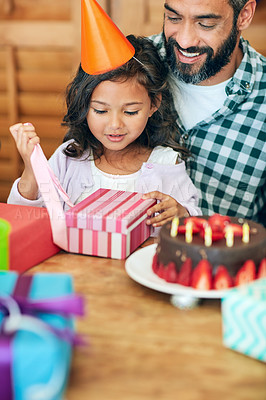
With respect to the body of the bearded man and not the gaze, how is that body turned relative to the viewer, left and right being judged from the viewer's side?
facing the viewer and to the left of the viewer

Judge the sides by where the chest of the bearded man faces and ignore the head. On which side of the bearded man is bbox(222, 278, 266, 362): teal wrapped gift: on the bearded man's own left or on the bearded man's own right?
on the bearded man's own left

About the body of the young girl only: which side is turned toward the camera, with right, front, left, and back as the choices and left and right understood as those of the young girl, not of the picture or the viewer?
front

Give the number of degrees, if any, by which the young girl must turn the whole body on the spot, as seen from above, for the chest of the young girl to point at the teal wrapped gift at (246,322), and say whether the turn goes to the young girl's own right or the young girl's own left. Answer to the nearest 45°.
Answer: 0° — they already face it

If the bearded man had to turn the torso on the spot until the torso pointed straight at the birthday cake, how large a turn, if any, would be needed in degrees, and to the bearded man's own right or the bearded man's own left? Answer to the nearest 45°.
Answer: approximately 45° to the bearded man's own left

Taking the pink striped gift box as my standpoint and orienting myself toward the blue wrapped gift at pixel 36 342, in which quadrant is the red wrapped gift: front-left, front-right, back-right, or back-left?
front-right

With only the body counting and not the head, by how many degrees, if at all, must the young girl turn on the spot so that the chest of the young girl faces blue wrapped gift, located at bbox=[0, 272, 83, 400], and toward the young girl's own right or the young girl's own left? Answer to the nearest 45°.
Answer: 0° — they already face it

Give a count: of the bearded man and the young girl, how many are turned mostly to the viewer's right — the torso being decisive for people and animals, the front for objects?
0

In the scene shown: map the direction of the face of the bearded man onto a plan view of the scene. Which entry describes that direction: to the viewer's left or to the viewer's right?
to the viewer's left

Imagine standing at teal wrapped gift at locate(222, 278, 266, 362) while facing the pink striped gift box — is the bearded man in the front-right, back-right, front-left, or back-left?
front-right

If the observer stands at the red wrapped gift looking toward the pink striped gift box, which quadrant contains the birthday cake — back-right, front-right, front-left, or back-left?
front-right

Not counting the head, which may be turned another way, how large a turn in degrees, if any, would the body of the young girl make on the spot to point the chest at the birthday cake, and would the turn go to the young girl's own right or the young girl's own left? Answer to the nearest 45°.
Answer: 0° — they already face it
